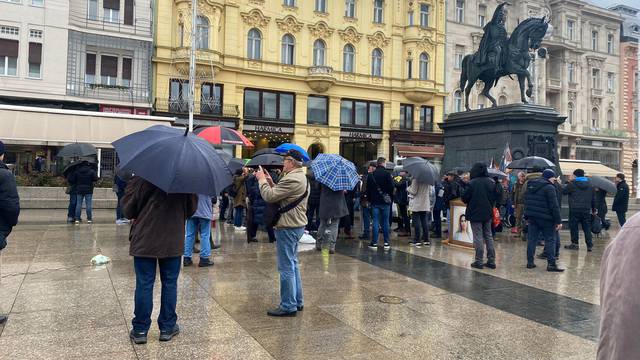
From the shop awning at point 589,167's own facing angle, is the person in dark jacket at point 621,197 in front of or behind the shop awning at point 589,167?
in front

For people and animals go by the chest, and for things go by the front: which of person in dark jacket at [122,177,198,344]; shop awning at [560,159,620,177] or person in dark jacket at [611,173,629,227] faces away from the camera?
person in dark jacket at [122,177,198,344]

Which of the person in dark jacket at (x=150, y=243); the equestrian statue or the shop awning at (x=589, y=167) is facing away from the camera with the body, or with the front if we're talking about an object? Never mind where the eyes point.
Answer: the person in dark jacket

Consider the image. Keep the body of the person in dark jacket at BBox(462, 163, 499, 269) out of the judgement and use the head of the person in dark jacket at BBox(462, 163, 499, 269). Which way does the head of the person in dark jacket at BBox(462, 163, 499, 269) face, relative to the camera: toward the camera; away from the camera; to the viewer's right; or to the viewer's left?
away from the camera

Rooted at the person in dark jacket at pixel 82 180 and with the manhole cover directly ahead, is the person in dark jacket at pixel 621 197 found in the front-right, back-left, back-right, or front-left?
front-left

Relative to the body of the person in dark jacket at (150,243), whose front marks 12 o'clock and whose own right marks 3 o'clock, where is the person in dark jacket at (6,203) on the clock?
the person in dark jacket at (6,203) is roughly at 10 o'clock from the person in dark jacket at (150,243).

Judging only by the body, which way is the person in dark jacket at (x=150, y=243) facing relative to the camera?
away from the camera
